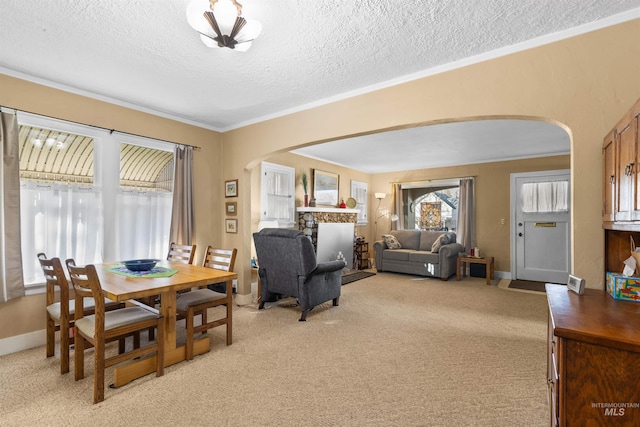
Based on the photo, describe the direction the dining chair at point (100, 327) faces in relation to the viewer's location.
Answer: facing away from the viewer and to the right of the viewer

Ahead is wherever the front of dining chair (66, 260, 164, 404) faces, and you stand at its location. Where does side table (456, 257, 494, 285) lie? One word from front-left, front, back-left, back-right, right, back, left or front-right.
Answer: front-right

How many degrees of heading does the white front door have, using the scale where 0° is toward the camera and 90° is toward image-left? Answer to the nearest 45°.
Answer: approximately 0°

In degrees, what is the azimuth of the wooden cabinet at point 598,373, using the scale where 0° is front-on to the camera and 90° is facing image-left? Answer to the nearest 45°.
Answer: approximately 90°

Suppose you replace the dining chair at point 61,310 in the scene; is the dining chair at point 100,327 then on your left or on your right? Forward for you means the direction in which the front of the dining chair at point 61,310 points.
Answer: on your right

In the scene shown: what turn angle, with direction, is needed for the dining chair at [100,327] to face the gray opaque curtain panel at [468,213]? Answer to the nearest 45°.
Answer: approximately 45° to its right

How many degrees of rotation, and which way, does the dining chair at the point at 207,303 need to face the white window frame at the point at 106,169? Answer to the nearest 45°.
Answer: approximately 90° to its right

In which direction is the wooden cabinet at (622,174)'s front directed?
to the viewer's left

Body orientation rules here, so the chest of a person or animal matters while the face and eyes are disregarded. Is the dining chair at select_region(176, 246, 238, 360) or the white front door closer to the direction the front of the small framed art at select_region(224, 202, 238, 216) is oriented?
the dining chair
